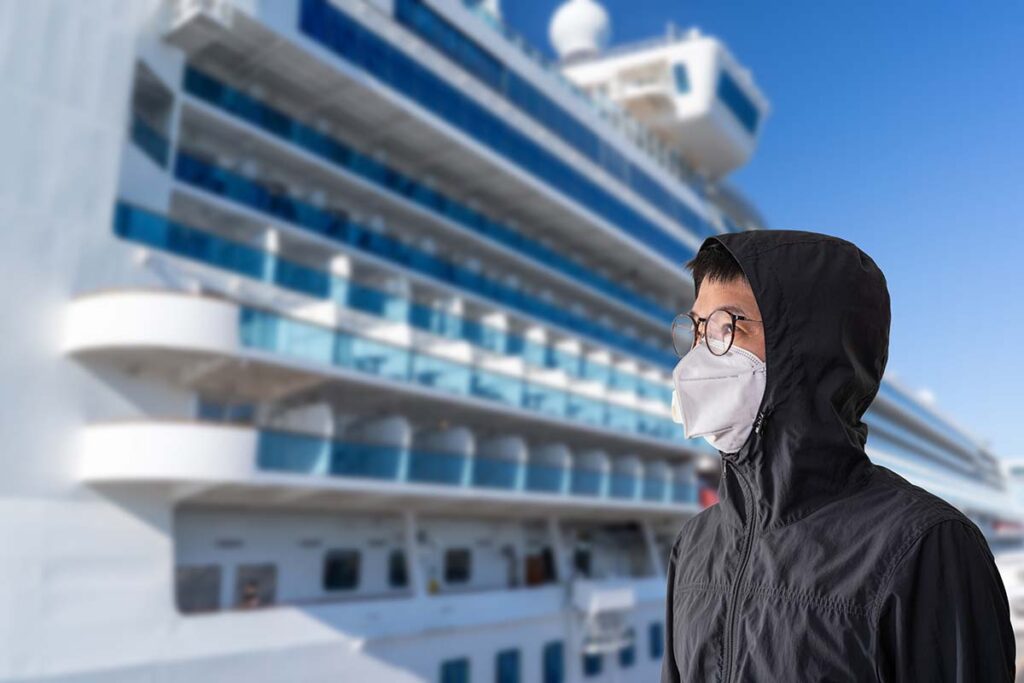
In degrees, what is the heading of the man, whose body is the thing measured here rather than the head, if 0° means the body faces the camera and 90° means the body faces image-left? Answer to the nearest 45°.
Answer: approximately 45°

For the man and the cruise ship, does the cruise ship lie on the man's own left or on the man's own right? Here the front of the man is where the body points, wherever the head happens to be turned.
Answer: on the man's own right

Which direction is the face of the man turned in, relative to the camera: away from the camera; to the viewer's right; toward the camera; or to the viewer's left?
to the viewer's left
